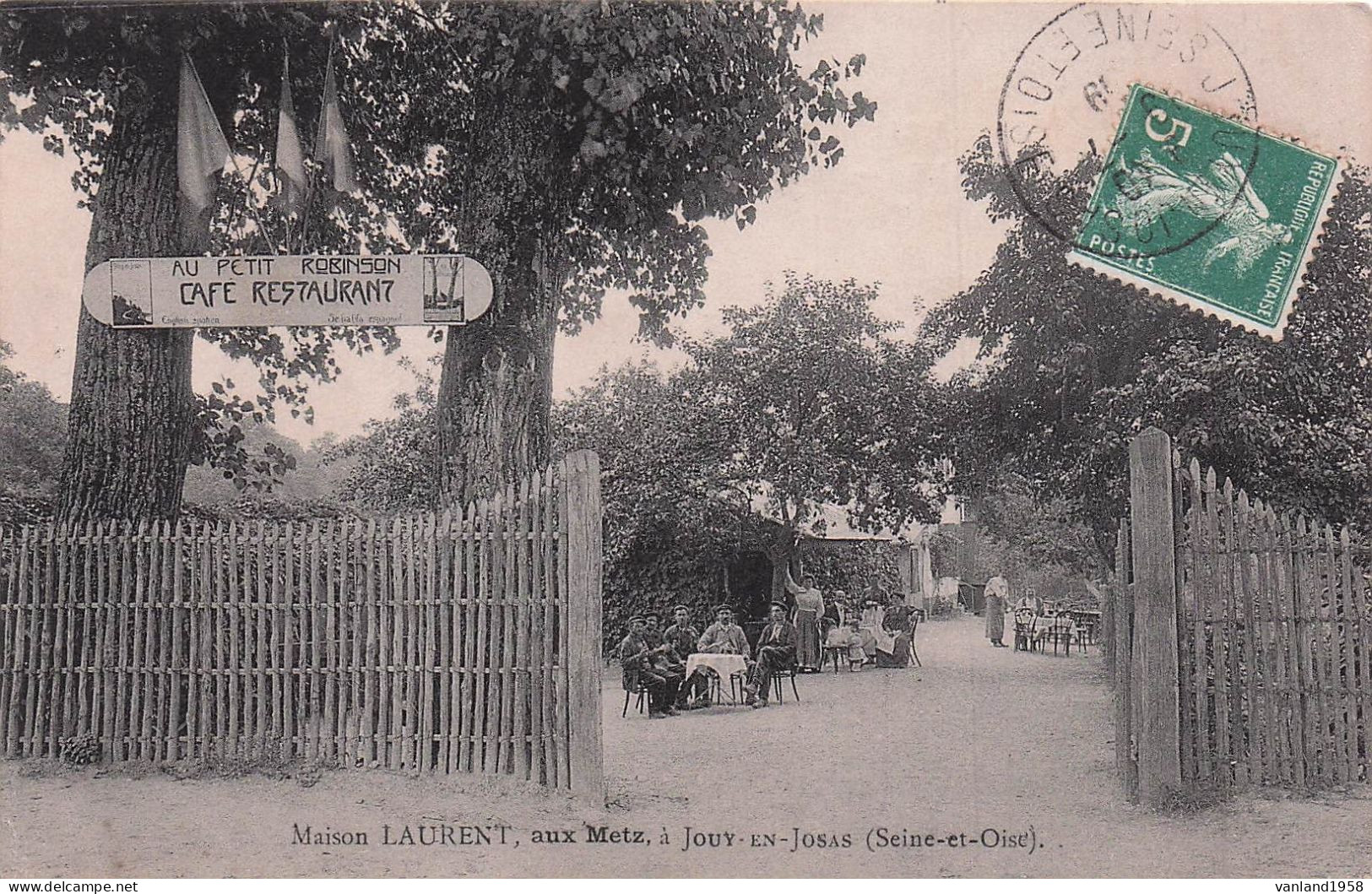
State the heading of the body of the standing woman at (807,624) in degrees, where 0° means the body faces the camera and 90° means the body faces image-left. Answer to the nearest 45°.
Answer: approximately 0°

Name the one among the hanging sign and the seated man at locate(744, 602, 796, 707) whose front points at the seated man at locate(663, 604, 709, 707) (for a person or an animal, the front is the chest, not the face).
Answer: the seated man at locate(744, 602, 796, 707)

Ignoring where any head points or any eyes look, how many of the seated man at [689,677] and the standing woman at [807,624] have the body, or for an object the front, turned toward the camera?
2
